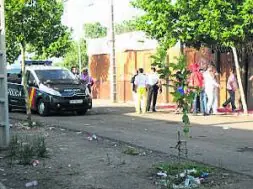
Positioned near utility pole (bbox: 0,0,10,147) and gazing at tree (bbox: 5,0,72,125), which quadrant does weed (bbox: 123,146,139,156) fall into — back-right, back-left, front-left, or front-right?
back-right

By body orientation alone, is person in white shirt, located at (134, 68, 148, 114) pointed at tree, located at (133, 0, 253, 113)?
no

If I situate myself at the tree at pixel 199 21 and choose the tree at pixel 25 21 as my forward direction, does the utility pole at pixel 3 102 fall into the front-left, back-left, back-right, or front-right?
front-left

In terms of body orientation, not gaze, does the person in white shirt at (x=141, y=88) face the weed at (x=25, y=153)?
no

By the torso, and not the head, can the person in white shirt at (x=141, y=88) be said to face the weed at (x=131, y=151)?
no
